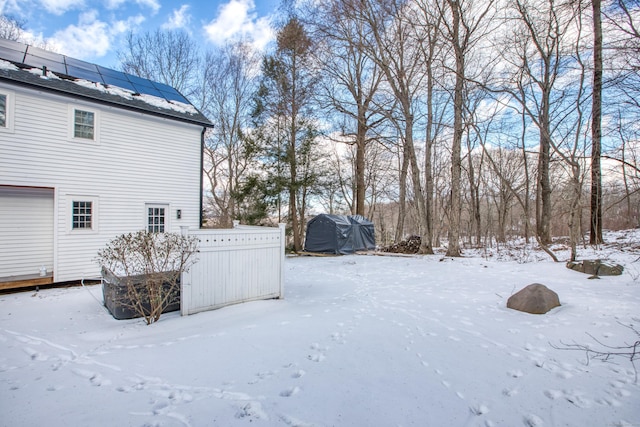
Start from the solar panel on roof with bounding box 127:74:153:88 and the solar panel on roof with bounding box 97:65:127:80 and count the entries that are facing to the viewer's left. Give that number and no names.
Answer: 0

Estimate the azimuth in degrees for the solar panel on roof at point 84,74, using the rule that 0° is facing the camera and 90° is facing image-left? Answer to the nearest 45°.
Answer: approximately 315°

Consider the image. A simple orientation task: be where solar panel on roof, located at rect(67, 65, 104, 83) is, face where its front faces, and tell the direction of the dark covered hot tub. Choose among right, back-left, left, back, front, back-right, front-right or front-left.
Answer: front-right

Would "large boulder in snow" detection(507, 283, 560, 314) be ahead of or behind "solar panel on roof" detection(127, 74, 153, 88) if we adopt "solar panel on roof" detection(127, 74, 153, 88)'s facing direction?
ahead

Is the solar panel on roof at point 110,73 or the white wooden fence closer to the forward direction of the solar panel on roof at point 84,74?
the white wooden fence

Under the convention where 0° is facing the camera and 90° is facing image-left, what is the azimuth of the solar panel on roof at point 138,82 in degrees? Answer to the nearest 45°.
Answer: approximately 315°
